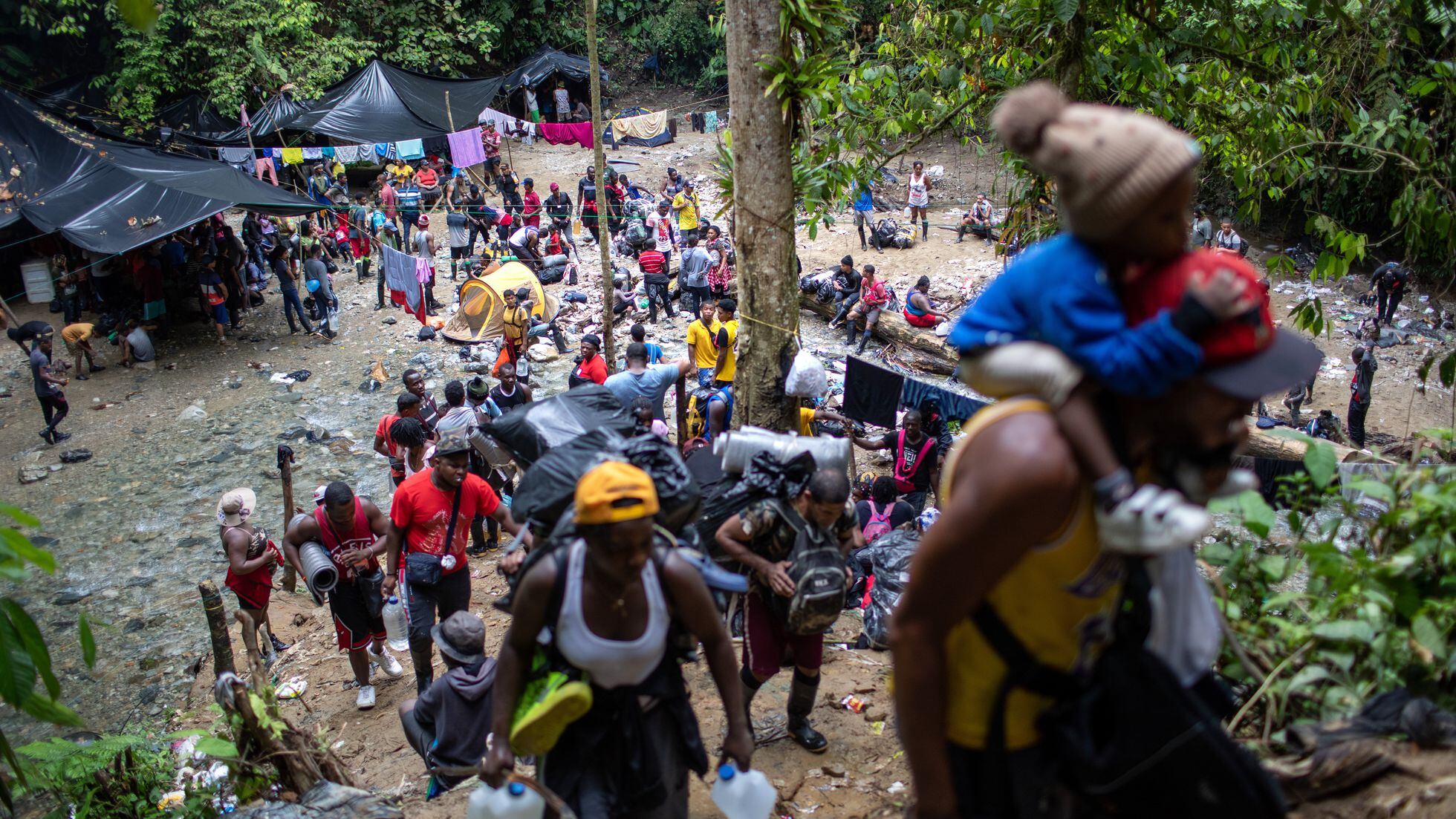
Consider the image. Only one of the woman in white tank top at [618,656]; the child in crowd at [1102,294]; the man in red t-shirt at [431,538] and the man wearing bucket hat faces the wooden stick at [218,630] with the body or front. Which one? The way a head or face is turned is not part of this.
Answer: the man wearing bucket hat

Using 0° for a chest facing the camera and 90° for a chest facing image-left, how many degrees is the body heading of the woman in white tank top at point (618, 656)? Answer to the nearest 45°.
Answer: approximately 0°

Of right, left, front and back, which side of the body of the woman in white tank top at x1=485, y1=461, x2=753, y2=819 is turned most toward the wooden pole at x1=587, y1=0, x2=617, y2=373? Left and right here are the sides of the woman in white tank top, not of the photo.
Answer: back

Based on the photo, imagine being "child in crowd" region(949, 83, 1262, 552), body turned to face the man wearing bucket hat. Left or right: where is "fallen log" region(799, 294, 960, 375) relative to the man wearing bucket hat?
right

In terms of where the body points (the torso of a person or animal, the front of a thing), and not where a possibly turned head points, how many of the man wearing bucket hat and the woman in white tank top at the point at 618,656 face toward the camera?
1

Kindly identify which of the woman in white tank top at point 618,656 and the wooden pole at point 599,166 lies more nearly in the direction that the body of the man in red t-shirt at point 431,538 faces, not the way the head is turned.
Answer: the woman in white tank top

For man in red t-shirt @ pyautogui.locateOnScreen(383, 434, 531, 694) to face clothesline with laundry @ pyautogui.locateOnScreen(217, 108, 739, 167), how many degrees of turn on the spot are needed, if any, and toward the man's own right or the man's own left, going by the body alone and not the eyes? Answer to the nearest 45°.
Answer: approximately 135° to the man's own left
